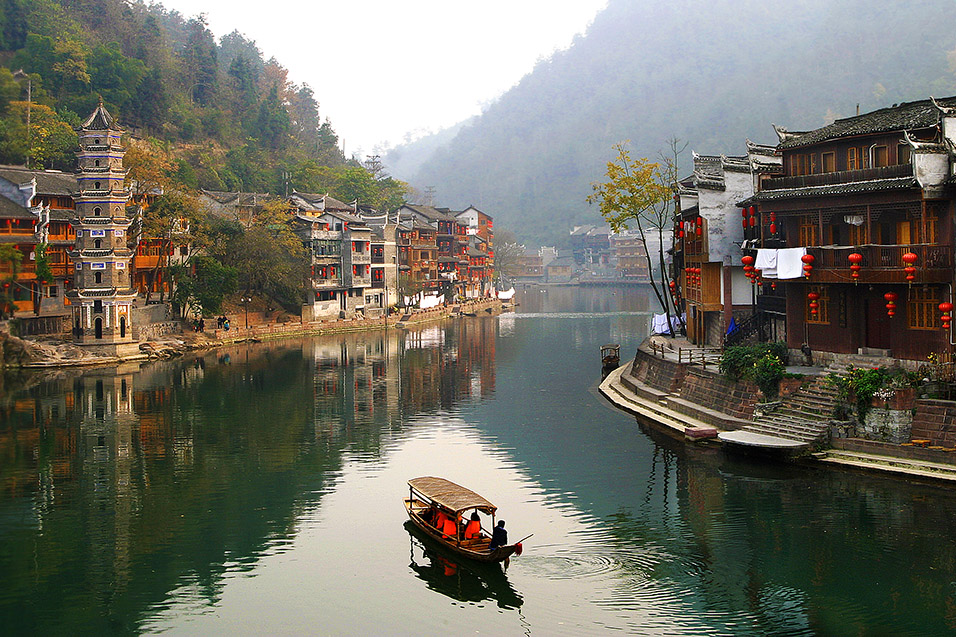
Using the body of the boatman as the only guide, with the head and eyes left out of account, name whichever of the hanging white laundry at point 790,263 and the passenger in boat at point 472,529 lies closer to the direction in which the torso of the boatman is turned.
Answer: the passenger in boat

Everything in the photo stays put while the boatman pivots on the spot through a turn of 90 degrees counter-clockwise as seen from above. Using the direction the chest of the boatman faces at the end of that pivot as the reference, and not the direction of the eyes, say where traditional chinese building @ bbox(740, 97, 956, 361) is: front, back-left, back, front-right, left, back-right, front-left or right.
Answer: back

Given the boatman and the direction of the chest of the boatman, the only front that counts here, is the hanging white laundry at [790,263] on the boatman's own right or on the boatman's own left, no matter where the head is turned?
on the boatman's own right

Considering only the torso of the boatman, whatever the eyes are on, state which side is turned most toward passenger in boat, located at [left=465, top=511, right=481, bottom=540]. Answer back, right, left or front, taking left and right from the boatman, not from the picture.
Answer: front

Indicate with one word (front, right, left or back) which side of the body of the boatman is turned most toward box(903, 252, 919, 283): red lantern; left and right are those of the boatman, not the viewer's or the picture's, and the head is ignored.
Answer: right

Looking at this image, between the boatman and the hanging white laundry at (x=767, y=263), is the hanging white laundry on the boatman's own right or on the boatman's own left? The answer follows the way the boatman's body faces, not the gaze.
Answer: on the boatman's own right

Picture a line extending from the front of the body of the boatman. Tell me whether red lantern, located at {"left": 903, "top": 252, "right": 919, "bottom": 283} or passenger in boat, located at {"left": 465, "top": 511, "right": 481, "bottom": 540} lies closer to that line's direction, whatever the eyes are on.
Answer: the passenger in boat

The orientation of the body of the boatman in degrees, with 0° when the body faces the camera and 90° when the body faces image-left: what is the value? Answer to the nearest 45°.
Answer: approximately 135°
